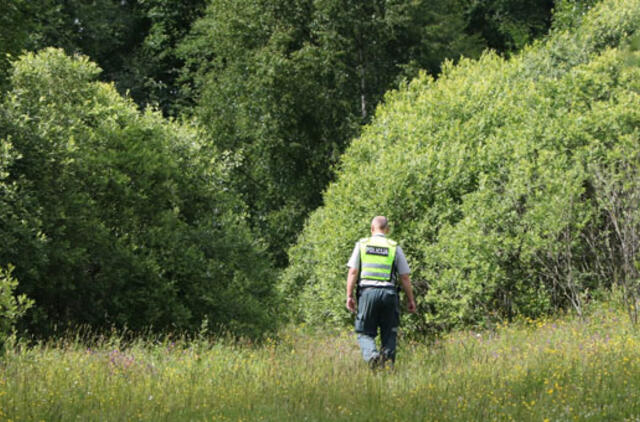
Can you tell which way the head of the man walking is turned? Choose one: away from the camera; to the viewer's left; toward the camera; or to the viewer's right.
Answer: away from the camera

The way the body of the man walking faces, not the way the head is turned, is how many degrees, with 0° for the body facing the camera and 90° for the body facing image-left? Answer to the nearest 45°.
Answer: approximately 180°

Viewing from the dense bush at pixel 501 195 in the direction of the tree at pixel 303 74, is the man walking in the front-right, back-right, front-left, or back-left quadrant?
back-left

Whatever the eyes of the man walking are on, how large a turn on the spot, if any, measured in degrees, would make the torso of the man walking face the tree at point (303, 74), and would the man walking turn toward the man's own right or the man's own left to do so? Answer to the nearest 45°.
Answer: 0° — they already face it

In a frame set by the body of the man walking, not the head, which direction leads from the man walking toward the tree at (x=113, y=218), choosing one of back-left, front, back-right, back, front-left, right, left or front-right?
front-left

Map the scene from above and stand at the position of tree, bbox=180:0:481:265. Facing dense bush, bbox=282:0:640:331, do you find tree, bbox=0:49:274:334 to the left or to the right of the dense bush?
right
